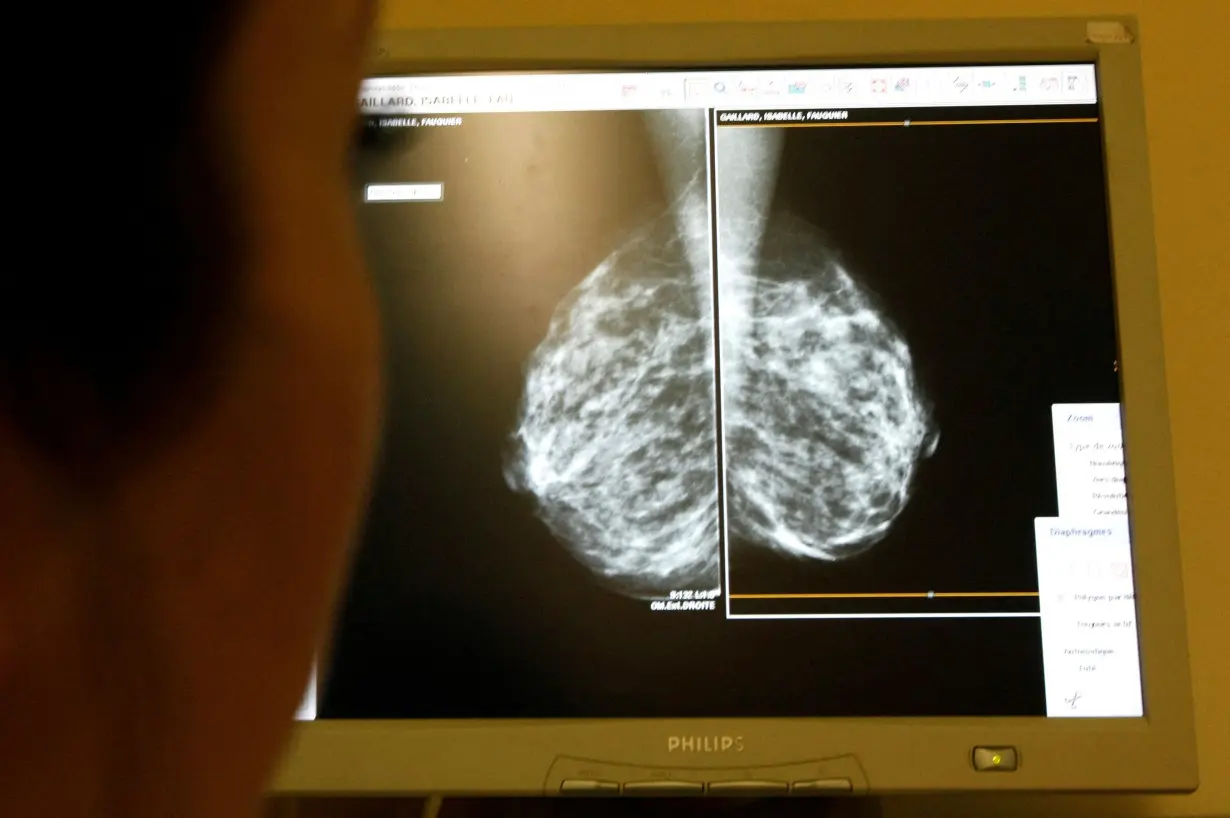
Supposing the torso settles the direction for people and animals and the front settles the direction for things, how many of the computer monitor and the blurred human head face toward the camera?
1

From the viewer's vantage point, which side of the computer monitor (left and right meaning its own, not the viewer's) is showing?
front

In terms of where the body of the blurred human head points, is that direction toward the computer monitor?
yes

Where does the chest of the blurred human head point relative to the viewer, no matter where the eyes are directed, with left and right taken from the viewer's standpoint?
facing away from the viewer and to the right of the viewer

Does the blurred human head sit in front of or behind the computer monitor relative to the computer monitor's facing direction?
in front

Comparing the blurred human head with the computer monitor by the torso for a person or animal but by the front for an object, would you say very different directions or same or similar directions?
very different directions
